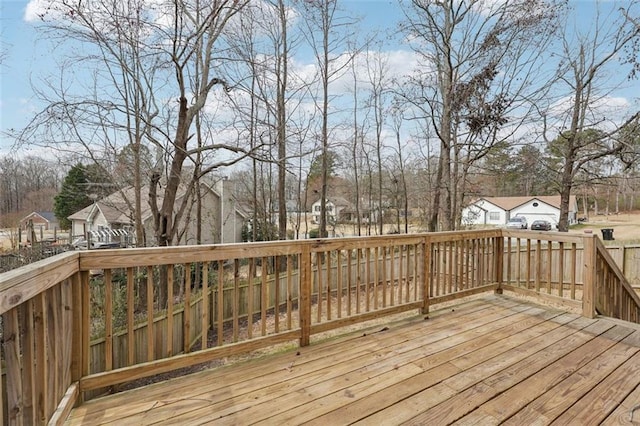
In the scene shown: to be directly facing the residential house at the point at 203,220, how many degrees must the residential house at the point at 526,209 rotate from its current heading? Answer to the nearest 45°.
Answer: approximately 45° to its right

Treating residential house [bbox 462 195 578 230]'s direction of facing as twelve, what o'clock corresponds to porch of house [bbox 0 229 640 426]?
The porch of house is roughly at 12 o'clock from the residential house.

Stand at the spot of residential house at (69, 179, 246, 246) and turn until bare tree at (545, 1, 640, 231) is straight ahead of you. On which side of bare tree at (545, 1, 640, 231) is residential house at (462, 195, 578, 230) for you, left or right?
left

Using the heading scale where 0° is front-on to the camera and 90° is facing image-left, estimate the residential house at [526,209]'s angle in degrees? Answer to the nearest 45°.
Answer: approximately 0°
